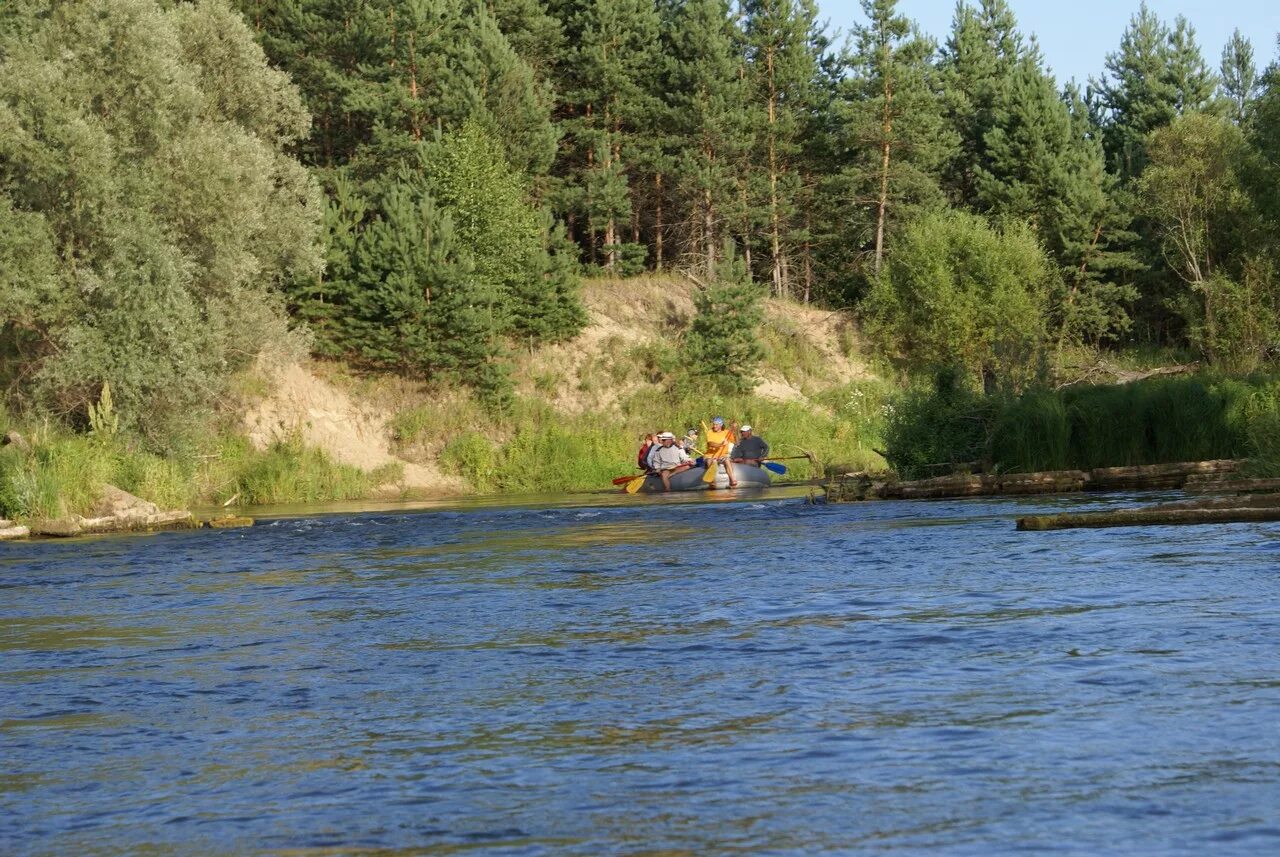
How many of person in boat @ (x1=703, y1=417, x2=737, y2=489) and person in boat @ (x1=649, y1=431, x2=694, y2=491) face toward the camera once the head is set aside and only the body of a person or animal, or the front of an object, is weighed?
2

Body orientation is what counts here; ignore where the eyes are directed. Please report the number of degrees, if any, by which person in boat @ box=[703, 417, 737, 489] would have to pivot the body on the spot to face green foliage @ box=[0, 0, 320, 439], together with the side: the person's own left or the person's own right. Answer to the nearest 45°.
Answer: approximately 90° to the person's own right

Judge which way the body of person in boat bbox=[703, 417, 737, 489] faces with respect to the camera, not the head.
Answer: toward the camera

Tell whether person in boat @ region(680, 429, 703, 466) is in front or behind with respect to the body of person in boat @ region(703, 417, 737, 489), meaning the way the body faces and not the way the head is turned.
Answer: behind

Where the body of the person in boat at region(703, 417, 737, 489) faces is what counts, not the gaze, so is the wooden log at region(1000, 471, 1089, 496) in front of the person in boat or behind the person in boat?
in front

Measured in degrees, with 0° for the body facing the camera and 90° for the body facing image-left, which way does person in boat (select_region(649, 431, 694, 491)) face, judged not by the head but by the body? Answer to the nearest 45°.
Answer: approximately 0°

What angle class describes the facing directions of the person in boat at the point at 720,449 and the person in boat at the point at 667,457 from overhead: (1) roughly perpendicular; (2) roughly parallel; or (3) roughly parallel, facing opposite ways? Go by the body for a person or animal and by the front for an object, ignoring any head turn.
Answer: roughly parallel

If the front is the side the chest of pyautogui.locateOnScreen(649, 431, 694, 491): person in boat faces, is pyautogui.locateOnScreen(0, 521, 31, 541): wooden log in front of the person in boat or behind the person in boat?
in front

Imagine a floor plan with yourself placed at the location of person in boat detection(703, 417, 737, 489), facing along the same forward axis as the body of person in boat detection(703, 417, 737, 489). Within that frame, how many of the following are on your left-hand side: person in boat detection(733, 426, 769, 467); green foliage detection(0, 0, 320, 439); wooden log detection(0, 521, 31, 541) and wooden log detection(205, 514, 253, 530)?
1

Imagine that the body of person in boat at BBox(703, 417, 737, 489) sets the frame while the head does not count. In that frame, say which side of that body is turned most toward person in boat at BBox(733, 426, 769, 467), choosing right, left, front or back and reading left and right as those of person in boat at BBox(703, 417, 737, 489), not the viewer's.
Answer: left

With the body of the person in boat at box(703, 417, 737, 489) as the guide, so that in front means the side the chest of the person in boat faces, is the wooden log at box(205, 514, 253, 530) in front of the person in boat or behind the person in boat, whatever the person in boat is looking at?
in front

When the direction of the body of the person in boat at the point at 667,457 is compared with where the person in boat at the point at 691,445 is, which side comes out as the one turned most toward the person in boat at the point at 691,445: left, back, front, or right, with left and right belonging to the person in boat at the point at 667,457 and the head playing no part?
back

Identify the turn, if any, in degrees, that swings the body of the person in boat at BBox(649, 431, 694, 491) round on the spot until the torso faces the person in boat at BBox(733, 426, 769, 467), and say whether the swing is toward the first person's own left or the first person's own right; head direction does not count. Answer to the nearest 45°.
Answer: approximately 90° to the first person's own left

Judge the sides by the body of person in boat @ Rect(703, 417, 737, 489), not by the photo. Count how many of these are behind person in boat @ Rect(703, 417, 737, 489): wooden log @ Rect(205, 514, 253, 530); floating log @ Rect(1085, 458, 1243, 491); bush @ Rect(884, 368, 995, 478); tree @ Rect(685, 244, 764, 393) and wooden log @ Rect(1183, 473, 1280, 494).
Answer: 1
